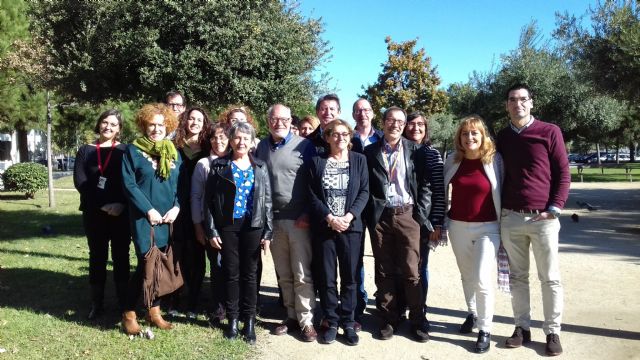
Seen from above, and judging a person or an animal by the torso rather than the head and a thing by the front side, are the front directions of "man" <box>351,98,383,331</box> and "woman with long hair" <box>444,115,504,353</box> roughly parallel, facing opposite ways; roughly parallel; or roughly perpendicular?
roughly parallel

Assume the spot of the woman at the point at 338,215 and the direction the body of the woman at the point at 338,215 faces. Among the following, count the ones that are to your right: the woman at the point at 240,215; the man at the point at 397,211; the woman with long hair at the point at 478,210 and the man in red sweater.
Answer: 1

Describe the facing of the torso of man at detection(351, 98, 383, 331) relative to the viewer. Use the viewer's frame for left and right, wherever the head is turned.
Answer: facing the viewer

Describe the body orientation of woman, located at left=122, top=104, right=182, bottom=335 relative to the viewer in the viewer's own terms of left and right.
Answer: facing the viewer and to the right of the viewer

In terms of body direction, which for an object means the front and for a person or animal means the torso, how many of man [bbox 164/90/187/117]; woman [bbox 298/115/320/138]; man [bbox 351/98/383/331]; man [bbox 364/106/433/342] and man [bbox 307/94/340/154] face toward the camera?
5

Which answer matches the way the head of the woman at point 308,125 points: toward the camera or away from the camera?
toward the camera

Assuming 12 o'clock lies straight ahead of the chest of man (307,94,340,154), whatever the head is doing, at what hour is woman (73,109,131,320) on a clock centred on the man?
The woman is roughly at 3 o'clock from the man.

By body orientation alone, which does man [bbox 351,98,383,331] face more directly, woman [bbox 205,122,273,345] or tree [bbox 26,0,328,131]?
the woman

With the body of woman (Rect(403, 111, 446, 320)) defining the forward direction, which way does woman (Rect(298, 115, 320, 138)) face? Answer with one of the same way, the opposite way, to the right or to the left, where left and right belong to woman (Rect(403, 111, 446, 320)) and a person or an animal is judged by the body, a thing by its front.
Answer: the same way

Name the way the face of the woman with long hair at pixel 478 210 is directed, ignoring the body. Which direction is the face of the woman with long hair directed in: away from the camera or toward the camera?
toward the camera

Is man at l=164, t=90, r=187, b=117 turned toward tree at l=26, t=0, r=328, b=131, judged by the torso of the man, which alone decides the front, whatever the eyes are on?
no

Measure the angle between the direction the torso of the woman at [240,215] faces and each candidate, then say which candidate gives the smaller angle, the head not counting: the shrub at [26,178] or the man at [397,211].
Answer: the man

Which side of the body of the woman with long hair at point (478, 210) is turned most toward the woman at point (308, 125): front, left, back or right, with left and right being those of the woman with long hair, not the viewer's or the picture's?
right

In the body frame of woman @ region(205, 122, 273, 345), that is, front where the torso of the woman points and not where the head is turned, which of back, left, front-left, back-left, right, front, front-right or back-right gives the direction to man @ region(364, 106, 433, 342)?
left

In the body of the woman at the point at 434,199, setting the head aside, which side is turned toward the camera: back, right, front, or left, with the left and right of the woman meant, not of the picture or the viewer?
front

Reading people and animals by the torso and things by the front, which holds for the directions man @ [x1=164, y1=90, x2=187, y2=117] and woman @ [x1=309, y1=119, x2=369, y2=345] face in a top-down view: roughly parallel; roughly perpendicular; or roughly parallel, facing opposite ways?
roughly parallel

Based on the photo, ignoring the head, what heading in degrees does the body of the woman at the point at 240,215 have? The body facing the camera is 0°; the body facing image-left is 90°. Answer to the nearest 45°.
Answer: approximately 0°

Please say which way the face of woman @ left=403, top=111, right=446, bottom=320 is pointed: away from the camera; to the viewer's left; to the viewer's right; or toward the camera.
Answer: toward the camera

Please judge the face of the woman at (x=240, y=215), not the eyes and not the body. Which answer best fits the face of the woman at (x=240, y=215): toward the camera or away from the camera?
toward the camera
